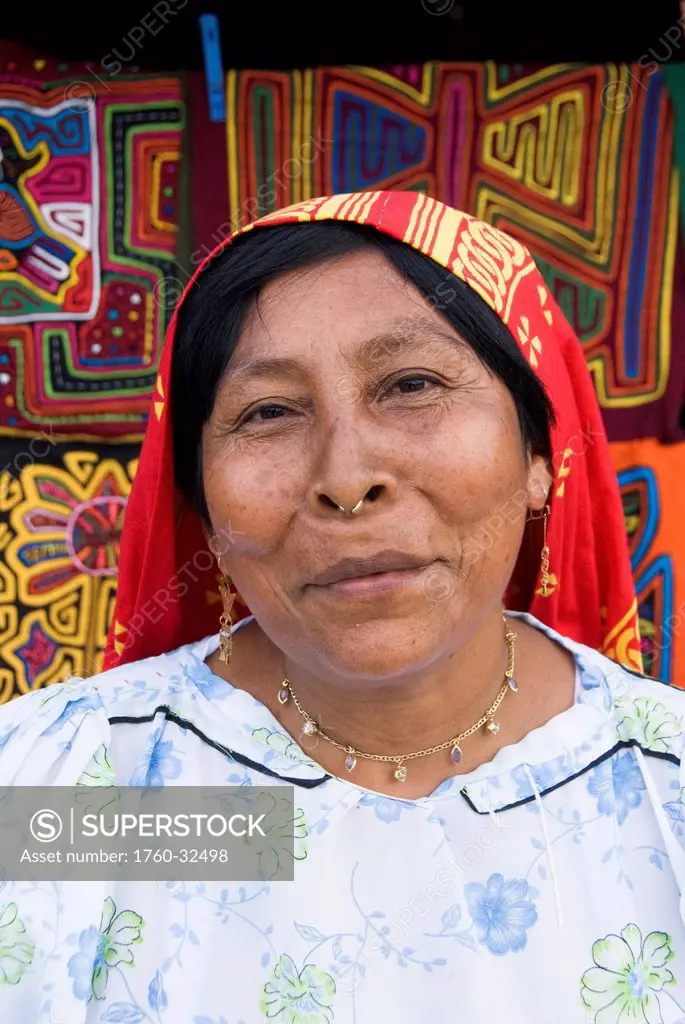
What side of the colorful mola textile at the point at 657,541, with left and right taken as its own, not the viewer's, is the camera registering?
front

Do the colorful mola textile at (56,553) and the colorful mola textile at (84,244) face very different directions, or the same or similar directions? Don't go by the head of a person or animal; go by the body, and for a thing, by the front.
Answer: same or similar directions

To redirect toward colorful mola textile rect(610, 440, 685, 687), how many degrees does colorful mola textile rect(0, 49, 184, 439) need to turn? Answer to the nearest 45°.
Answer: approximately 90° to its left

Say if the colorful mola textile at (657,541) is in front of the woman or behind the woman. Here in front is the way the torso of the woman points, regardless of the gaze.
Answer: behind

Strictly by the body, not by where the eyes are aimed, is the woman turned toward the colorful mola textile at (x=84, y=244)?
no

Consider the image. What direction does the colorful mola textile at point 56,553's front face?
toward the camera

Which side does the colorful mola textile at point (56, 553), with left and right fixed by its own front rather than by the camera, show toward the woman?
front

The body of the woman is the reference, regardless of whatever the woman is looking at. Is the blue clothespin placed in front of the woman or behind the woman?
behind

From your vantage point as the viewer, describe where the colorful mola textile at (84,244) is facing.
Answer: facing the viewer

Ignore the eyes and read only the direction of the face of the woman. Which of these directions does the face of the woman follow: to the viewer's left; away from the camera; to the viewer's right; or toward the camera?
toward the camera

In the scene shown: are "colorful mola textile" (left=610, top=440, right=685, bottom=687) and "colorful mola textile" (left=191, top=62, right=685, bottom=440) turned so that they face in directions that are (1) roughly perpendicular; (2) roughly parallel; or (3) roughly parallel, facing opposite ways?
roughly parallel

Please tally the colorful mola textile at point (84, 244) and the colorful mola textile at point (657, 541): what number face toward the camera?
2
